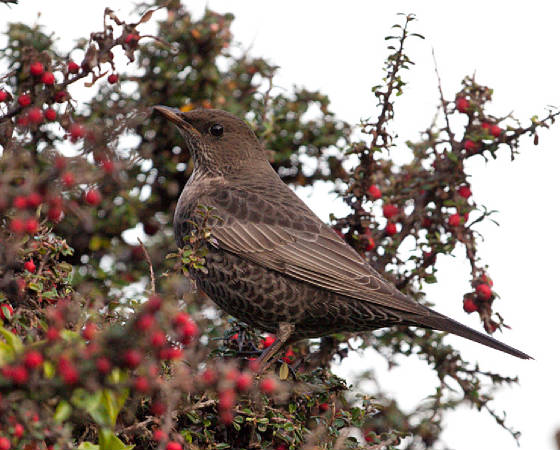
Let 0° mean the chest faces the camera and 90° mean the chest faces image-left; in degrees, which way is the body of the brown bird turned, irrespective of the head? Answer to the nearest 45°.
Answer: approximately 90°

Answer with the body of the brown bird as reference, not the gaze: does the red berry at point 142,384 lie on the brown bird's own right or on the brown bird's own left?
on the brown bird's own left

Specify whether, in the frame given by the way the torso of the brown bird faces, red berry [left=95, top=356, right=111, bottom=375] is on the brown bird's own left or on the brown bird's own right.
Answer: on the brown bird's own left
